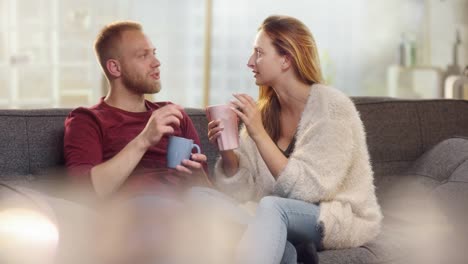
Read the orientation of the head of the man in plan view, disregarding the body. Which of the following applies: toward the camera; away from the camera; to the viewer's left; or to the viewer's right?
to the viewer's right

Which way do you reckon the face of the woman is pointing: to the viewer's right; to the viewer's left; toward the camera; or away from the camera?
to the viewer's left

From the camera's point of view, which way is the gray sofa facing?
toward the camera
